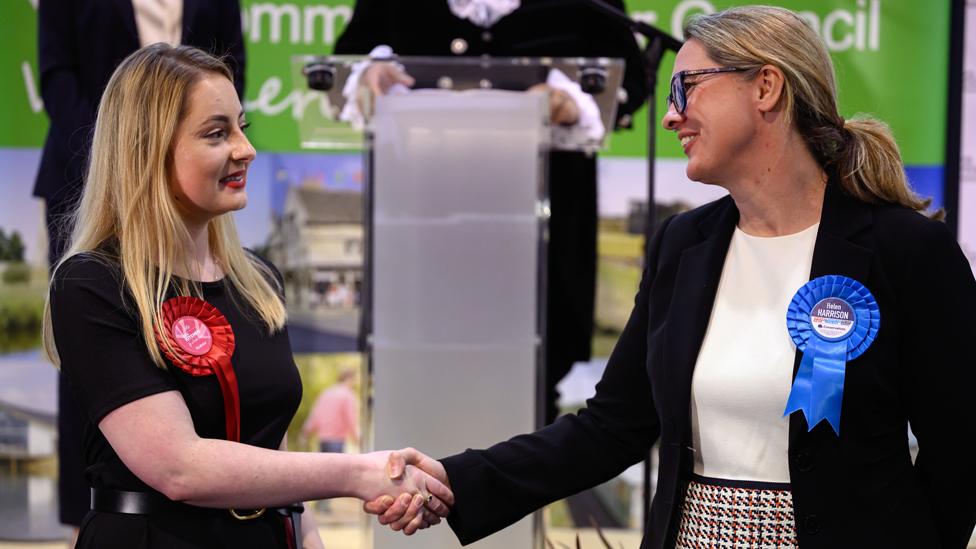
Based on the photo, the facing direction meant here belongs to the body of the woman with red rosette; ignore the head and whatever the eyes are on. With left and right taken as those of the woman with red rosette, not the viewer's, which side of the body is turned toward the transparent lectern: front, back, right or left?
left

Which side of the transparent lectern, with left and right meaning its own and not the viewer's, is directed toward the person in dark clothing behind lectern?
back

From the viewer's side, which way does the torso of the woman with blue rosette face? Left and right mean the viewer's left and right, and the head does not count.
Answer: facing the viewer and to the left of the viewer

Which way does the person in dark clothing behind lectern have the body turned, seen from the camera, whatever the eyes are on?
toward the camera

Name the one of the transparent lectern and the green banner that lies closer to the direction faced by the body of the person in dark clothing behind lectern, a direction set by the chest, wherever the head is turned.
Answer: the transparent lectern

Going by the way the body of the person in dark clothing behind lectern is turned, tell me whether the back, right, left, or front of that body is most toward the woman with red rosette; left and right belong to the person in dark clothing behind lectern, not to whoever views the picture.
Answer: front

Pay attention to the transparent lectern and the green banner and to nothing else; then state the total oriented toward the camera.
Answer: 2

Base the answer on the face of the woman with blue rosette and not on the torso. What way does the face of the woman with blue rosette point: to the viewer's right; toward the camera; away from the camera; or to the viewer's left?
to the viewer's left

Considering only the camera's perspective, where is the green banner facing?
facing the viewer

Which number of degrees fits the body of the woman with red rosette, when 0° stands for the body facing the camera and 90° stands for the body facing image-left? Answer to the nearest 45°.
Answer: approximately 315°
